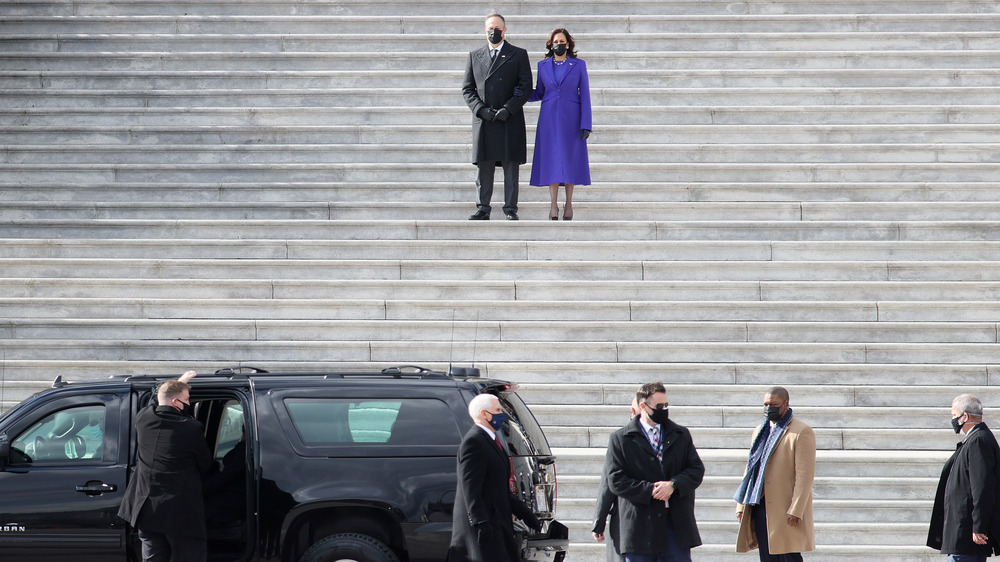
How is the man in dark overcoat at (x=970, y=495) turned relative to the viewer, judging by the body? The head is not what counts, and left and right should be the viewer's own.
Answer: facing to the left of the viewer

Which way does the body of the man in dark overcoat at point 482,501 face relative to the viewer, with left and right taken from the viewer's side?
facing to the right of the viewer

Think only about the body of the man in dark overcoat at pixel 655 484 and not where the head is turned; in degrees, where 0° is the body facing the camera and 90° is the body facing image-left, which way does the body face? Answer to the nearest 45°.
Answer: approximately 0°

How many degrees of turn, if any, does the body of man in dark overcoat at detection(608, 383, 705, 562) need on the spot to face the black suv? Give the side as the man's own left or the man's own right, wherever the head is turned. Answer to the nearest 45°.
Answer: approximately 90° to the man's own right

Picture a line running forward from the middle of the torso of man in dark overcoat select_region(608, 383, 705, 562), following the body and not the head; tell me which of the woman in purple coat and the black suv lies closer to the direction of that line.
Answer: the black suv

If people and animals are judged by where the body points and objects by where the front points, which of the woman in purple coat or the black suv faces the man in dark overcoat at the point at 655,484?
the woman in purple coat

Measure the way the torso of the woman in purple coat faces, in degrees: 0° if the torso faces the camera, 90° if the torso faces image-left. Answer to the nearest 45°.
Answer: approximately 0°

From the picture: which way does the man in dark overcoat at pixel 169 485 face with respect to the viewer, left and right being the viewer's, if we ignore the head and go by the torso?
facing away from the viewer and to the right of the viewer

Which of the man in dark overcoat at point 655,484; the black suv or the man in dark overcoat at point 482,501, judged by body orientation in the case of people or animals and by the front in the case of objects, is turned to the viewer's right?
the man in dark overcoat at point 482,501

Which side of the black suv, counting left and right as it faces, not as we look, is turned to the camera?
left

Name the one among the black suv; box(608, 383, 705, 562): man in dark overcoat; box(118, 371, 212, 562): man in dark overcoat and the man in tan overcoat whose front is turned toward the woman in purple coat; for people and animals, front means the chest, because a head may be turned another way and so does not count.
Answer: box(118, 371, 212, 562): man in dark overcoat

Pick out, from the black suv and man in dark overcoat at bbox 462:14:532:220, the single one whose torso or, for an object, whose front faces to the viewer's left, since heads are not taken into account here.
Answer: the black suv

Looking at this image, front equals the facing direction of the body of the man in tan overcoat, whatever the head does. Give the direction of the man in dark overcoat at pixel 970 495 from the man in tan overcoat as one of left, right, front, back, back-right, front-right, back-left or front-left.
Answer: back-left

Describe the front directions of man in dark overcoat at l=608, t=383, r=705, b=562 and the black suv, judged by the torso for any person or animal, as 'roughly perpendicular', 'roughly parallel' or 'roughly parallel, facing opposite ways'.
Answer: roughly perpendicular
